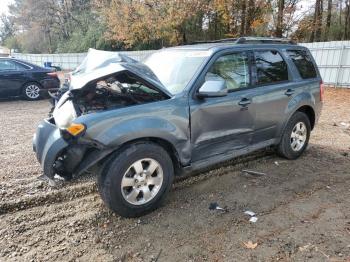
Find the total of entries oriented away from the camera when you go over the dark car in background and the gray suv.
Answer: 0

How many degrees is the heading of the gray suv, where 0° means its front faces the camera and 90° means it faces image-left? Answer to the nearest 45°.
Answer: approximately 45°

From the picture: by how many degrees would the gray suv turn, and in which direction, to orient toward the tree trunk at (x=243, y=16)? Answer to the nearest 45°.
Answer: approximately 135° to its right

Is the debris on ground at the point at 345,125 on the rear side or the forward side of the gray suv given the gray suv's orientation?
on the rear side

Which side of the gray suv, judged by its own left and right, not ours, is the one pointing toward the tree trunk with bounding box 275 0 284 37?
back

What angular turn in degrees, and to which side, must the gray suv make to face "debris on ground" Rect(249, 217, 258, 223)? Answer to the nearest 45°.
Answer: approximately 90° to its left

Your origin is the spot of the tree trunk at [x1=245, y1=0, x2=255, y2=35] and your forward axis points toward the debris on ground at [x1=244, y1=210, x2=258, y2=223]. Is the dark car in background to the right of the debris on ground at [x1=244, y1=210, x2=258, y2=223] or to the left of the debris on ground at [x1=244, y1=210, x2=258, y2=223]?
right
